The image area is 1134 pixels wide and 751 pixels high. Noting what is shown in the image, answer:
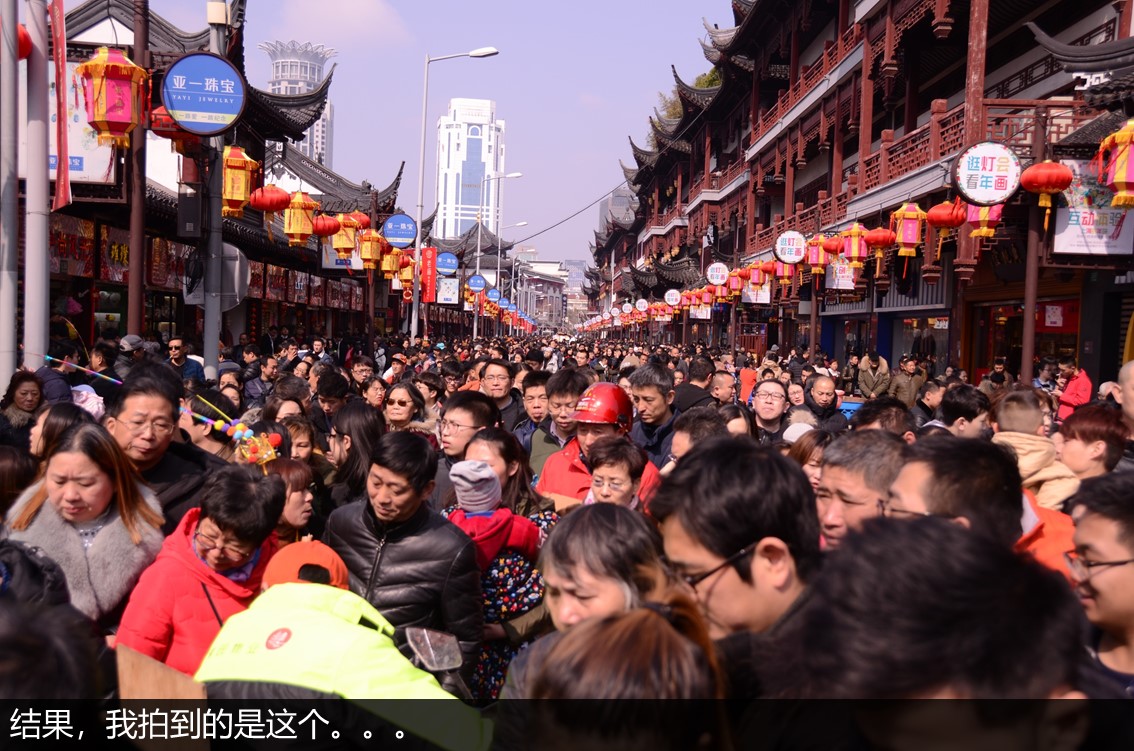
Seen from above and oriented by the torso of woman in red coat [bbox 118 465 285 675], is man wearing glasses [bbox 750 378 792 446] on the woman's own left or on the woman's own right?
on the woman's own left

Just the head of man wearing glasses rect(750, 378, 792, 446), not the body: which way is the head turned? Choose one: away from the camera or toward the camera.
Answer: toward the camera

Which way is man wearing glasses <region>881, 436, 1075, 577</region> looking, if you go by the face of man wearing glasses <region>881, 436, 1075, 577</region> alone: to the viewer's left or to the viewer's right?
to the viewer's left

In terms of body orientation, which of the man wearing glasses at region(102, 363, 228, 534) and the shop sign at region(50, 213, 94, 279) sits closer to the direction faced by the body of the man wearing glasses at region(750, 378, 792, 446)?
the man wearing glasses

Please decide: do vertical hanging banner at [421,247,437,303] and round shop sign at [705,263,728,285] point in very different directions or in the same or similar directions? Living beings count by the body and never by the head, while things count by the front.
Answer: same or similar directions

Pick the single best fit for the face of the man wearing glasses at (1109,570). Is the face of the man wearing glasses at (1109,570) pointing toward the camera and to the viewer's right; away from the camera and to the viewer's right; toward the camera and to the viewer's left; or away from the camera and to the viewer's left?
toward the camera and to the viewer's left

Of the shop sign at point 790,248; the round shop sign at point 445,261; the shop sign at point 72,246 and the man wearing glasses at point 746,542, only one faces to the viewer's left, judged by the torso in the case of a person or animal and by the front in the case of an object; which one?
the man wearing glasses

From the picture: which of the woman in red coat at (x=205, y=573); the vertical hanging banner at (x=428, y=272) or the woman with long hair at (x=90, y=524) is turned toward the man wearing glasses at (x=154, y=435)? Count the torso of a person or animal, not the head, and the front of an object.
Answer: the vertical hanging banner

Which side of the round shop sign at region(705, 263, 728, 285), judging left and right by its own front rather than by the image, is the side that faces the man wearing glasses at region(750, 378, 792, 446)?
front

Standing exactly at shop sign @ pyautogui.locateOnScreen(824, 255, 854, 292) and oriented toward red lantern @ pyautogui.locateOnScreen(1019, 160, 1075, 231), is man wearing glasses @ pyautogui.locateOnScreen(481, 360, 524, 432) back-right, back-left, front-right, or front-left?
front-right

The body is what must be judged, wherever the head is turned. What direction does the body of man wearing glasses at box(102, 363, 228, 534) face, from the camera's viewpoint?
toward the camera

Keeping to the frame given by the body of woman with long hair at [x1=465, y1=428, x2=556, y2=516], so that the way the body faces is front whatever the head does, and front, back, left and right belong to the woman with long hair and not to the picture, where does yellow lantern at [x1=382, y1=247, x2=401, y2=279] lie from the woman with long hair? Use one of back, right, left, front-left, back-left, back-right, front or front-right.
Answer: back-right

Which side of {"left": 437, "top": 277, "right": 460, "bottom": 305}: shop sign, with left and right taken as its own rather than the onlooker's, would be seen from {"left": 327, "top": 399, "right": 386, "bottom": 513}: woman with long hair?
front

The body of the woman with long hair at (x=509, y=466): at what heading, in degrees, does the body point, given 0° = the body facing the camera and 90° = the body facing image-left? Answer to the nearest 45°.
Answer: approximately 45°

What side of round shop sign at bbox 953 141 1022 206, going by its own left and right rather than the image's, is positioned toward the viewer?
front

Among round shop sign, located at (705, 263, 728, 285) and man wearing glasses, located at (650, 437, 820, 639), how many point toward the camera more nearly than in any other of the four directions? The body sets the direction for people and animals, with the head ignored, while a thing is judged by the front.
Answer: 1

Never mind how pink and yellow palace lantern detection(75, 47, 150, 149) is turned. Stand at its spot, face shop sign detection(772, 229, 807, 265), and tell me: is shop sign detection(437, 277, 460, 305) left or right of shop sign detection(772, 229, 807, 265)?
left

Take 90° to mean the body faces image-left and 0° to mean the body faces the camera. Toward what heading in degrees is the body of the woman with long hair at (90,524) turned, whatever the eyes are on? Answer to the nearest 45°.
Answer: approximately 0°
